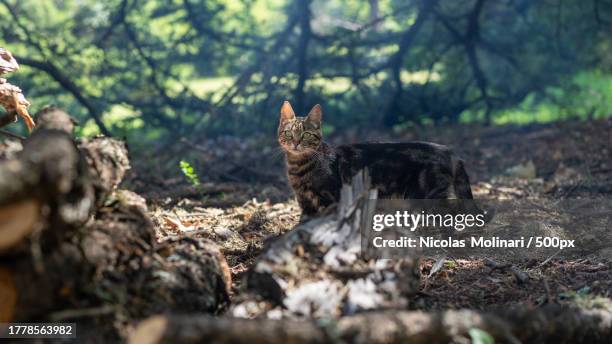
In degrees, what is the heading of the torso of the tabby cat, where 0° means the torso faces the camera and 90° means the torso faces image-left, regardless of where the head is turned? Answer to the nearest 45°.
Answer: approximately 90°

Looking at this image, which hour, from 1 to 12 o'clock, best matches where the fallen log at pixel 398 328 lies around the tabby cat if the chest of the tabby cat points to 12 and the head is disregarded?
The fallen log is roughly at 9 o'clock from the tabby cat.

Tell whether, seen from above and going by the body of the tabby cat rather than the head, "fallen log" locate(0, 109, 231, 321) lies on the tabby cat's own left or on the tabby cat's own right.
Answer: on the tabby cat's own left
